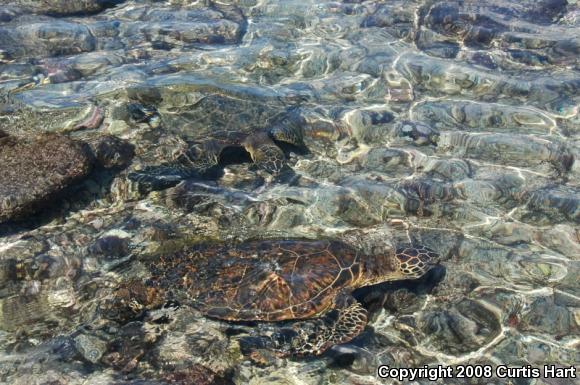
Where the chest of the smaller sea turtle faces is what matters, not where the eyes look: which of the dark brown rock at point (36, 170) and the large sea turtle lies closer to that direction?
the large sea turtle

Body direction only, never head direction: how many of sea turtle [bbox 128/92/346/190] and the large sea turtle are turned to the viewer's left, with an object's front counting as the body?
0

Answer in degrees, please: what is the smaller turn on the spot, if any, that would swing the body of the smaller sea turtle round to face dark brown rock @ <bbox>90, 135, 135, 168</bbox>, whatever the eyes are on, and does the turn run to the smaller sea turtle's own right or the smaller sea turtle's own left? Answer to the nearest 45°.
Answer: approximately 135° to the smaller sea turtle's own right

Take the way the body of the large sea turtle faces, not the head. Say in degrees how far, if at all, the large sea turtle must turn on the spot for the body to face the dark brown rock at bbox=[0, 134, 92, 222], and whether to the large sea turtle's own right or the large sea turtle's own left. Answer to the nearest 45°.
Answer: approximately 135° to the large sea turtle's own left

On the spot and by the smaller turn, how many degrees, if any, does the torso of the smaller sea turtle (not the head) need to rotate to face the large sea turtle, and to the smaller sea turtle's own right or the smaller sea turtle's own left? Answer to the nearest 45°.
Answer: approximately 45° to the smaller sea turtle's own right

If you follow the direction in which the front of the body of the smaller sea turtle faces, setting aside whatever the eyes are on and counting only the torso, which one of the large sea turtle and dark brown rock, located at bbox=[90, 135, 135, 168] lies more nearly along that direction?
the large sea turtle

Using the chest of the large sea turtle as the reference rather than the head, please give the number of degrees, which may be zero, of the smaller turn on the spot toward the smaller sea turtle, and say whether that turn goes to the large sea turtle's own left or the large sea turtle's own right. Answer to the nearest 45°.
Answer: approximately 90° to the large sea turtle's own left

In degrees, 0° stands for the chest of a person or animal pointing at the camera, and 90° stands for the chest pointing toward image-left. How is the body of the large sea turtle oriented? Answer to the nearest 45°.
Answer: approximately 270°

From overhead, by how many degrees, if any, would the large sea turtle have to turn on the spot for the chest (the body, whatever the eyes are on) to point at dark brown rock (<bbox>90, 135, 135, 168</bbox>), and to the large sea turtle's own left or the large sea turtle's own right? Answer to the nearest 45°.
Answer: approximately 135° to the large sea turtle's own left

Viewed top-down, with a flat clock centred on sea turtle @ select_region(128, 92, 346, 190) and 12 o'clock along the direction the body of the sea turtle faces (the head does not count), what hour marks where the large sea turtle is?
The large sea turtle is roughly at 1 o'clock from the sea turtle.

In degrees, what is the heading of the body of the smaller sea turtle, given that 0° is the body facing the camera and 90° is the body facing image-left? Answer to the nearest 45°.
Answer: approximately 315°

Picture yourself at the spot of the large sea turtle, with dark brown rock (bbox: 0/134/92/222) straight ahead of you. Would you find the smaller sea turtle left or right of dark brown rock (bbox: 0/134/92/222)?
right

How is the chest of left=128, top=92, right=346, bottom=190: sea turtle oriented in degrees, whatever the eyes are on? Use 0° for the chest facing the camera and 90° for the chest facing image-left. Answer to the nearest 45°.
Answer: approximately 315°
